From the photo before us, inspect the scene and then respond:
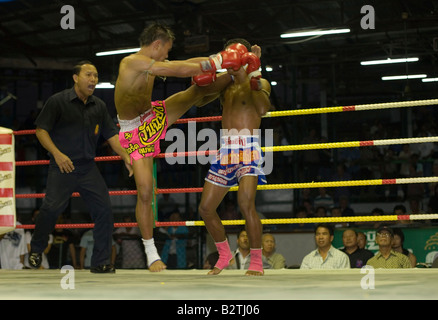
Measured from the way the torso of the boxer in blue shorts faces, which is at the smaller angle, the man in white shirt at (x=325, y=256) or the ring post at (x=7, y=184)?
the ring post

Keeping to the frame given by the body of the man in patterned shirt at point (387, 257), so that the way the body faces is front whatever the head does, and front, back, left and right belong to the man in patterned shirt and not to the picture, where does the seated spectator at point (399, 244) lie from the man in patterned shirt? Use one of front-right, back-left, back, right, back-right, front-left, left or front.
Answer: back

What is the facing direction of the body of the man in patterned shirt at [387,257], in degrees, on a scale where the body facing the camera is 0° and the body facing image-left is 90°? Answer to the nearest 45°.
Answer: approximately 0°

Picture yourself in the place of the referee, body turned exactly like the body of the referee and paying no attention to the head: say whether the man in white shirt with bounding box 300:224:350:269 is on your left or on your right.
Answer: on your left

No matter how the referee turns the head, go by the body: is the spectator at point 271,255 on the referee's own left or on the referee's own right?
on the referee's own left

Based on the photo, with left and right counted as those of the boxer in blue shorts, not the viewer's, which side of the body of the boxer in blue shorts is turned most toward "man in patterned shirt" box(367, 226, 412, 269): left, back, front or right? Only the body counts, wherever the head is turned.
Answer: back
